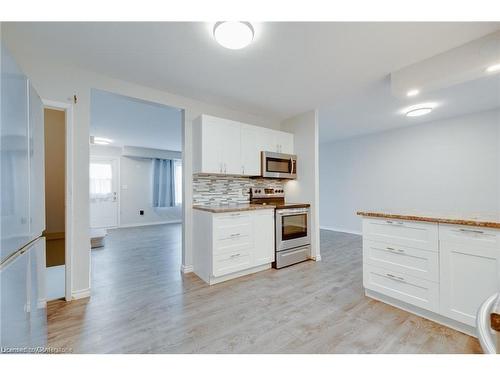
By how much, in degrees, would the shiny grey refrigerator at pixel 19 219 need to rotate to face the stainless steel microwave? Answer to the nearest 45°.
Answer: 0° — it already faces it

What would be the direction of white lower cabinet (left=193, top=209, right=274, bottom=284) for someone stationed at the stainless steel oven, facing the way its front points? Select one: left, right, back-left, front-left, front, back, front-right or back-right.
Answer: right

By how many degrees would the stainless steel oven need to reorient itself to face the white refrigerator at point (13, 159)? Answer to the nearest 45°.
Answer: approximately 90° to its right

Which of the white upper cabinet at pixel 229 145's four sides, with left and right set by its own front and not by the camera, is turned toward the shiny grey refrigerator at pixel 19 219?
right

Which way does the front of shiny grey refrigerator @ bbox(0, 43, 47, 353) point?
to the viewer's right

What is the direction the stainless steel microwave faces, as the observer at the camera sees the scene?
facing the viewer and to the right of the viewer

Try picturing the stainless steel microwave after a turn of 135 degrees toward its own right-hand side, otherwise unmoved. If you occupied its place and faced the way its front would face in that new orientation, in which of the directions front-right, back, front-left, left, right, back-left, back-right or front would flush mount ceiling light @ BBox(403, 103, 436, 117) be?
back

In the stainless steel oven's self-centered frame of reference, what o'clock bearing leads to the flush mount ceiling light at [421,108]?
The flush mount ceiling light is roughly at 10 o'clock from the stainless steel oven.
